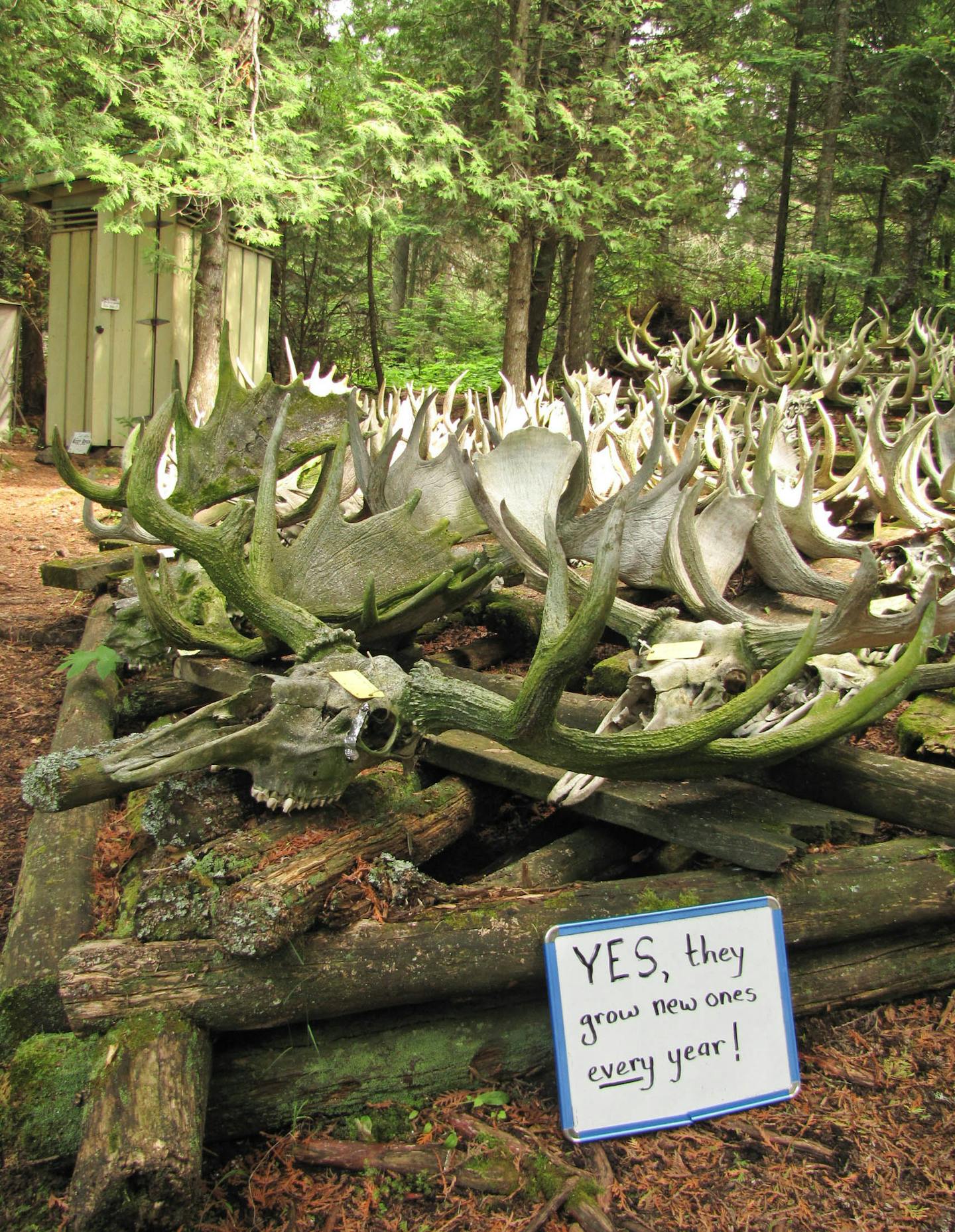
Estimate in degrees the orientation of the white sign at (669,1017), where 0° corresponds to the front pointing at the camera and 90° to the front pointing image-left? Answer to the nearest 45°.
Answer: approximately 0°

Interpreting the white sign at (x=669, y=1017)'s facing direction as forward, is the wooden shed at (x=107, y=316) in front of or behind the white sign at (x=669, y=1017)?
behind

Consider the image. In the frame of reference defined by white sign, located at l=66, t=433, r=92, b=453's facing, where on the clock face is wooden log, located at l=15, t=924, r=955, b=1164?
The wooden log is roughly at 12 o'clock from the white sign.

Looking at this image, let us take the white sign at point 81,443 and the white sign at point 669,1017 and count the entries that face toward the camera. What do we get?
2

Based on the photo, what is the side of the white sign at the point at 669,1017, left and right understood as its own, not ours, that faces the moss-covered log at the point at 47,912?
right

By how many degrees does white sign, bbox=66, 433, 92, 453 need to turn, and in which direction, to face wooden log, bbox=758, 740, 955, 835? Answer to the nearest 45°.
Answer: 0° — it already faces it

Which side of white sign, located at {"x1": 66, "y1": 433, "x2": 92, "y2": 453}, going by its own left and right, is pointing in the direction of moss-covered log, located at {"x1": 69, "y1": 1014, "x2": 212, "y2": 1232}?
front

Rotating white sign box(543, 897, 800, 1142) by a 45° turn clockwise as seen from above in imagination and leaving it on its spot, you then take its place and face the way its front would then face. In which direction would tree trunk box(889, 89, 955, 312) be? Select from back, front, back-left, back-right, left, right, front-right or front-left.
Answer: back-right

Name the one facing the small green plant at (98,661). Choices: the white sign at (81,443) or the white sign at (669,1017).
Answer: the white sign at (81,443)

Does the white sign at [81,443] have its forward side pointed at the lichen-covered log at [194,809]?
yes

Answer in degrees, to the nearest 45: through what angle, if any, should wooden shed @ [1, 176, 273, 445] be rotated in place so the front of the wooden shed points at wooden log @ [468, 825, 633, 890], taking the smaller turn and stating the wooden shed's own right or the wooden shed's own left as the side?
approximately 45° to the wooden shed's own left

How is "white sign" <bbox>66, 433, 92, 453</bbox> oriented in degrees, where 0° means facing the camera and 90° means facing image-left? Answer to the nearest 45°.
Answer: approximately 0°

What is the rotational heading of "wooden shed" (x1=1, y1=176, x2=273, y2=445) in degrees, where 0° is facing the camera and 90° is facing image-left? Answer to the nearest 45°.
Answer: approximately 45°
